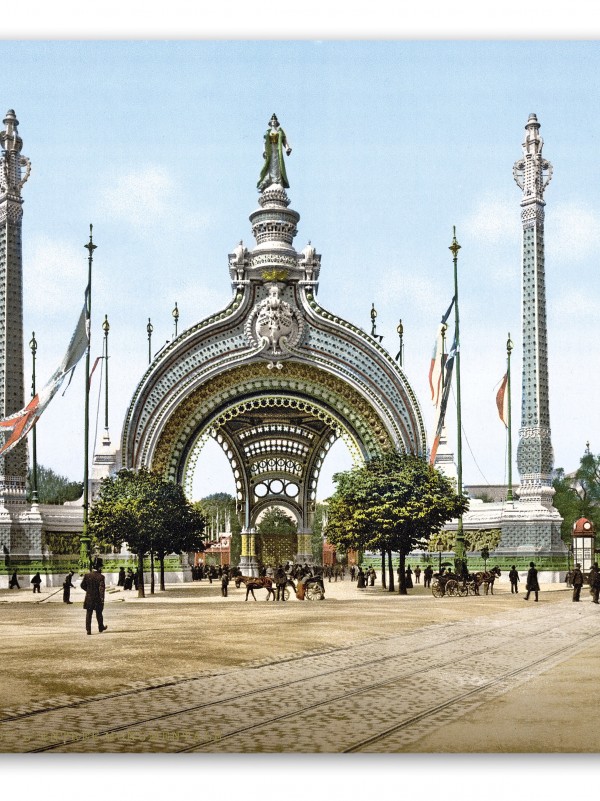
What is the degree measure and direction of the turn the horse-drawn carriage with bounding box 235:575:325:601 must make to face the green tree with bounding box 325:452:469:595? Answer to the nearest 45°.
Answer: approximately 135° to its right

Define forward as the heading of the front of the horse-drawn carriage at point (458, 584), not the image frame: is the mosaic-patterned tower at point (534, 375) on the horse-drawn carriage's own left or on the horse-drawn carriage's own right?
on the horse-drawn carriage's own left

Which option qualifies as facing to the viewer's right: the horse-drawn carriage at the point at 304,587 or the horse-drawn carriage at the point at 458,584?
the horse-drawn carriage at the point at 458,584

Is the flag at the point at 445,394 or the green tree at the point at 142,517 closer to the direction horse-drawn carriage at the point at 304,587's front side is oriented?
the green tree

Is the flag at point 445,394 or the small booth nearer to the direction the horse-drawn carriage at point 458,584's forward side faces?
the small booth

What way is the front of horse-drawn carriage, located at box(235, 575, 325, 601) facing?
to the viewer's left

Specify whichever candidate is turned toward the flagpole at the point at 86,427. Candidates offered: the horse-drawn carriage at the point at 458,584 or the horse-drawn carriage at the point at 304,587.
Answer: the horse-drawn carriage at the point at 304,587

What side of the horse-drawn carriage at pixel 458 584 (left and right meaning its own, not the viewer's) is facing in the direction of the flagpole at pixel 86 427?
back

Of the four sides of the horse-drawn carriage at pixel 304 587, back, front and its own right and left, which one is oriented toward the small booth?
back

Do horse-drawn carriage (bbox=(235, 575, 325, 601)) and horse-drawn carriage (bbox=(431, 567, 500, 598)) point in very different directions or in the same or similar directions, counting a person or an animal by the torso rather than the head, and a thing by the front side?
very different directions

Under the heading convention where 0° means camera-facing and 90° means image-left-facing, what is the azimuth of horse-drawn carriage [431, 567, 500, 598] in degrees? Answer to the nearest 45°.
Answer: approximately 270°

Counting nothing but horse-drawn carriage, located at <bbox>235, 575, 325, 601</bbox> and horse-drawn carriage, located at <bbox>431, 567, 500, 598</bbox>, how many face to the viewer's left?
1

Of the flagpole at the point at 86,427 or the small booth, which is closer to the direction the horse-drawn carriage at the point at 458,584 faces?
the small booth
